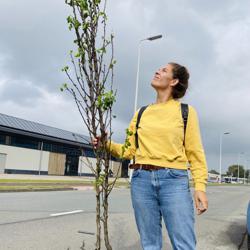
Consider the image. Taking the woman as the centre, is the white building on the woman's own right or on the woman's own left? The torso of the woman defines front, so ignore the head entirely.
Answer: on the woman's own right

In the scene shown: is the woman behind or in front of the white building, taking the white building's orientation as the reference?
in front

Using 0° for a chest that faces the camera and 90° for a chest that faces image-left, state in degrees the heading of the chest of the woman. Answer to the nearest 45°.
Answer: approximately 45°

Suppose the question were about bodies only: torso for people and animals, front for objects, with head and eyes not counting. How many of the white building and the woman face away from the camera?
0

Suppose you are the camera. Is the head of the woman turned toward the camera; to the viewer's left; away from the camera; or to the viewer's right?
to the viewer's left
